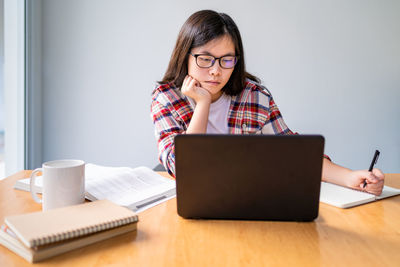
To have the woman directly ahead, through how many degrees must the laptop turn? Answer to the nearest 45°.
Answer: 0° — it already faces them

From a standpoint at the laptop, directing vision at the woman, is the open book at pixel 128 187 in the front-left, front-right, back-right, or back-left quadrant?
front-left

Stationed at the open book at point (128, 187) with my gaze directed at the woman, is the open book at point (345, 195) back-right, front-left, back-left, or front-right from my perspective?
front-right

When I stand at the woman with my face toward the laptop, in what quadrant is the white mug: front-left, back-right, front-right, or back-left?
front-right

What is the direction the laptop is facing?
away from the camera
